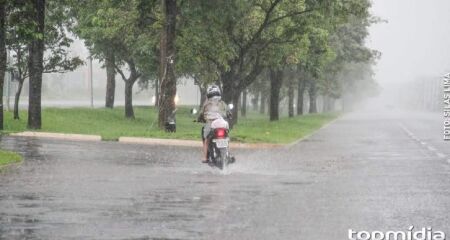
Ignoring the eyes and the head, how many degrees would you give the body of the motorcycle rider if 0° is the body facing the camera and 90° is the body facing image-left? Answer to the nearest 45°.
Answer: approximately 180°

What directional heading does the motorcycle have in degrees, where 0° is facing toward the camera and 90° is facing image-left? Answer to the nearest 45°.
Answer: approximately 180°

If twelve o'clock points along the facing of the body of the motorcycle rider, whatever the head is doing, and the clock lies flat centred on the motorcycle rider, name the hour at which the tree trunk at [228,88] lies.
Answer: The tree trunk is roughly at 12 o'clock from the motorcycle rider.

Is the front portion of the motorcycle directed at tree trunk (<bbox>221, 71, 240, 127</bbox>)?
yes
